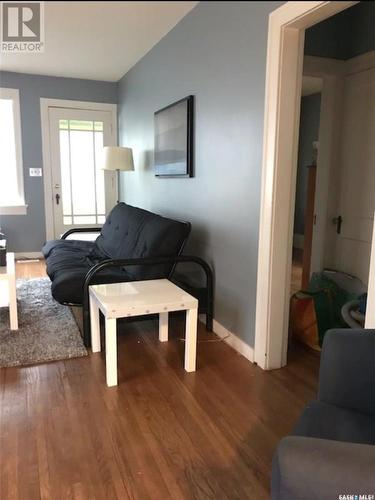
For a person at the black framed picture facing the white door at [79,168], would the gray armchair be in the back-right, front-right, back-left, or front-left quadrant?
back-left

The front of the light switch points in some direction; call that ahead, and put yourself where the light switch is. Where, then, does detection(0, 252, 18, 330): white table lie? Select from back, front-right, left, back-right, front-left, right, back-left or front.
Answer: front

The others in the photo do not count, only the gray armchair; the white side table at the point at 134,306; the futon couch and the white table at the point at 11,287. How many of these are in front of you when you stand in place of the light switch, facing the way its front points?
4

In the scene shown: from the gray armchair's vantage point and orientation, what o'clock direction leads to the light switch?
The light switch is roughly at 3 o'clock from the gray armchair.

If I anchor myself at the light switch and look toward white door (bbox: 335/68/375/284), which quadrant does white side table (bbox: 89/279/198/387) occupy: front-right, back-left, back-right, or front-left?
front-right

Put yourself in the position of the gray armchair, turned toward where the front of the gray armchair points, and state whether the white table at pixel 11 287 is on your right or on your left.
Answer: on your right

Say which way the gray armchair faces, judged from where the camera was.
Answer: facing the viewer and to the left of the viewer

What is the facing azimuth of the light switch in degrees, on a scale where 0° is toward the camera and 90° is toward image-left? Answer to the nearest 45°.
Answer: approximately 0°

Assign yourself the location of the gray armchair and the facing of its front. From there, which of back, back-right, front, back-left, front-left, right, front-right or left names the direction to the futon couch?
right

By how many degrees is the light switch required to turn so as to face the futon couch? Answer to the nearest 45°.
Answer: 0° — it already faces it

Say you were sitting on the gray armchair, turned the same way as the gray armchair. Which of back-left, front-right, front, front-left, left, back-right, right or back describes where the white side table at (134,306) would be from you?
right

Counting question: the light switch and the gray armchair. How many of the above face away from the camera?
0

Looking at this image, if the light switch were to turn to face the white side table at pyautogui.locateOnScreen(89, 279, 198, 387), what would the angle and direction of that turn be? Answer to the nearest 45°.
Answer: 0° — it already faces it

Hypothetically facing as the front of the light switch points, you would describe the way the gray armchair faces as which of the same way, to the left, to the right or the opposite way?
to the right

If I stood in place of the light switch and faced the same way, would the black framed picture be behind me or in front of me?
in front
